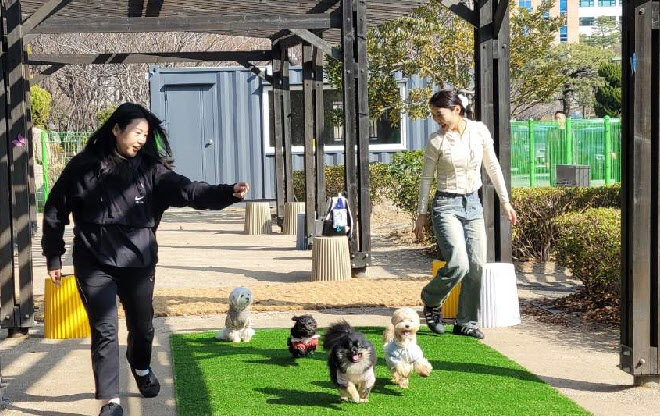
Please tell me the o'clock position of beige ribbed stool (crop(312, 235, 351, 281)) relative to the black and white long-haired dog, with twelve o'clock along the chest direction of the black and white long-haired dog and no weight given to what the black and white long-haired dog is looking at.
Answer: The beige ribbed stool is roughly at 6 o'clock from the black and white long-haired dog.

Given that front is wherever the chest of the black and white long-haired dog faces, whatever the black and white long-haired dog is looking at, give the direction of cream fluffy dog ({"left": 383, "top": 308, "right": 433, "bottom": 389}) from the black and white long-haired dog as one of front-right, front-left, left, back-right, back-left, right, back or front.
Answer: back-left

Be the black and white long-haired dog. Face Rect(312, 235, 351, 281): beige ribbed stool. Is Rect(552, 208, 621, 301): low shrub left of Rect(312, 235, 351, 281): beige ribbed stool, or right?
right

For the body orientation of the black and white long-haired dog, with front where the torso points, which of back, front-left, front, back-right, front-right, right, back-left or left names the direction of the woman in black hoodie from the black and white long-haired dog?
right

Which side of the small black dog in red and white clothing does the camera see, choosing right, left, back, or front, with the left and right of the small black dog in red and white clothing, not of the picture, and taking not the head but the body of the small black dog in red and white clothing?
front

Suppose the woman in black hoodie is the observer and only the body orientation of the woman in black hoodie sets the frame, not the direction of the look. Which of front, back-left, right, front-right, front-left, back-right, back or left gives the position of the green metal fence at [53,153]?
back-left

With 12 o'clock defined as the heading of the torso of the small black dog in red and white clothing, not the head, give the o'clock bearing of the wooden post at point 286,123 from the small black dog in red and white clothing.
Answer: The wooden post is roughly at 6 o'clock from the small black dog in red and white clothing.

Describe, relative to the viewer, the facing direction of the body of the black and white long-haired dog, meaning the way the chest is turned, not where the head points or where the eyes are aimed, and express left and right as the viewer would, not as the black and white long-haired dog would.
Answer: facing the viewer

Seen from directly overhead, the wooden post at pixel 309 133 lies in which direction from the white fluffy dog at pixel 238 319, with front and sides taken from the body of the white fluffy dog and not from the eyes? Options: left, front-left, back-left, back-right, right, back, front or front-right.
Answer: back-left

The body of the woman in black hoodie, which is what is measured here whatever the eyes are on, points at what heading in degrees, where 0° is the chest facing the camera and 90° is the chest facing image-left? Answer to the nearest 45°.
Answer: approximately 315°

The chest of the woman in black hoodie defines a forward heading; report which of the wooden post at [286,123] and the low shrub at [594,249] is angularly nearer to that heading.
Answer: the low shrub

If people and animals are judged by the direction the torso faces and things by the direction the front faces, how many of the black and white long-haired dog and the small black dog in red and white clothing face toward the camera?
2

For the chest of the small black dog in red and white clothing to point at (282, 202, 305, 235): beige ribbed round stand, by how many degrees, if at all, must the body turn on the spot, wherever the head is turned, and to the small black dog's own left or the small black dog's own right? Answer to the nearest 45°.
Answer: approximately 180°

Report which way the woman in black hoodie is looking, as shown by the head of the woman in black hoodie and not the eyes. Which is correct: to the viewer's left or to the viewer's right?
to the viewer's right

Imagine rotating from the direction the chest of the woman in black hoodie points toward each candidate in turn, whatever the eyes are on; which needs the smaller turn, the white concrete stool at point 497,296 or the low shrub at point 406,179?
the white concrete stool

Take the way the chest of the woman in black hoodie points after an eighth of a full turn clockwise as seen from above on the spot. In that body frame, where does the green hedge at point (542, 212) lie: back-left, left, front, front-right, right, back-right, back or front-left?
back-left
